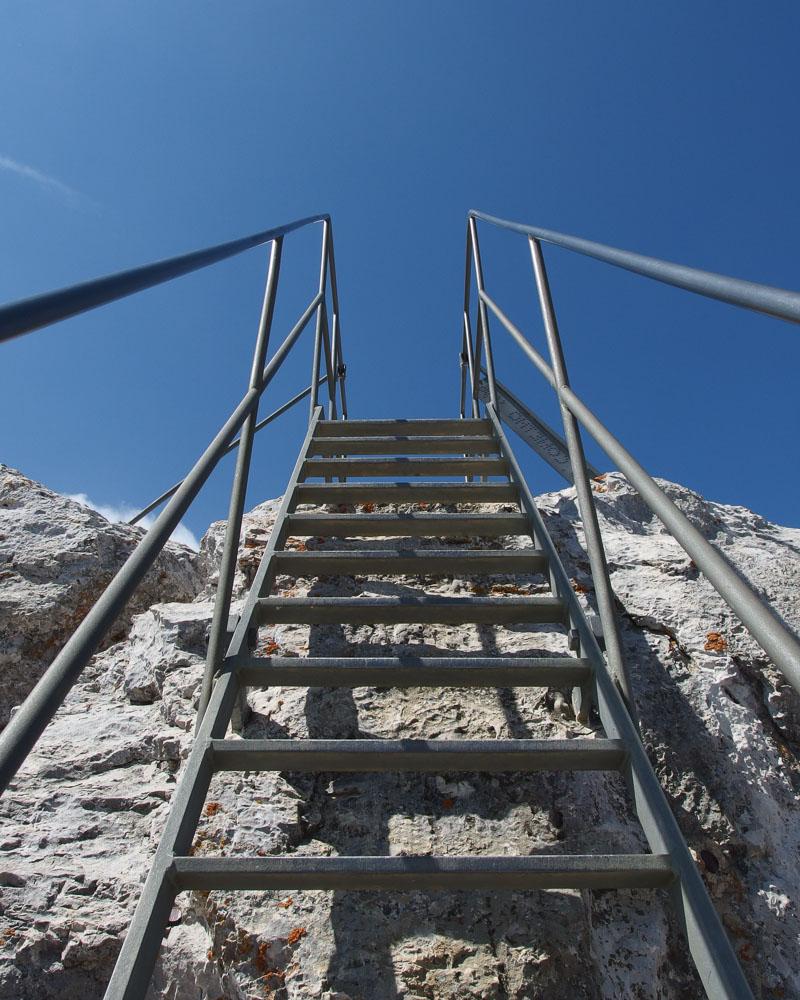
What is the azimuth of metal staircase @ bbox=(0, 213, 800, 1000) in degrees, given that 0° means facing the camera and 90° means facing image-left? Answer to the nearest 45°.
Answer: approximately 0°
